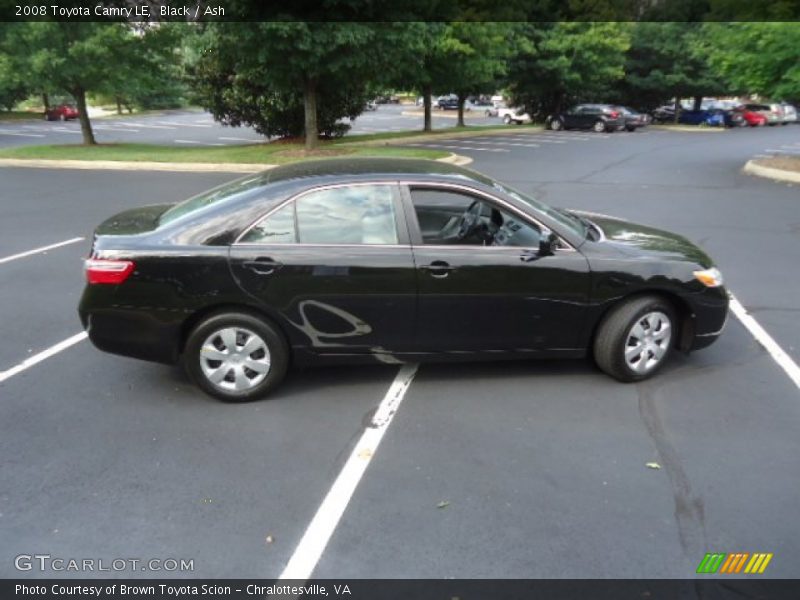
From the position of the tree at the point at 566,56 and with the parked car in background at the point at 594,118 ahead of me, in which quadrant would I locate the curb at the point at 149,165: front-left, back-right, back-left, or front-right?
front-right

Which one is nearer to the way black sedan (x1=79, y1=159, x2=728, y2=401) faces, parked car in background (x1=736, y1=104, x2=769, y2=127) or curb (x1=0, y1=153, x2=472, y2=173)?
the parked car in background

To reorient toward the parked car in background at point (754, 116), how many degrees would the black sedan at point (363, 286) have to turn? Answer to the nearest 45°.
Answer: approximately 45° to its left

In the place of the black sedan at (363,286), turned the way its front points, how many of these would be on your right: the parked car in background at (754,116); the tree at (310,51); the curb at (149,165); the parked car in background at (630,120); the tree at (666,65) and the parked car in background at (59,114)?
0

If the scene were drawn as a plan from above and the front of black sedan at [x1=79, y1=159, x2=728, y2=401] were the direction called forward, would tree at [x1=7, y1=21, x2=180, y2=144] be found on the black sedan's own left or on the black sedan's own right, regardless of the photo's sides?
on the black sedan's own left

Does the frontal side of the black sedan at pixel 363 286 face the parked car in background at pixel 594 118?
no

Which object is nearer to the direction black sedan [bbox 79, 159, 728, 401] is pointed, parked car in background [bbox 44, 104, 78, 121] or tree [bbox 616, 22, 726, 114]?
the tree

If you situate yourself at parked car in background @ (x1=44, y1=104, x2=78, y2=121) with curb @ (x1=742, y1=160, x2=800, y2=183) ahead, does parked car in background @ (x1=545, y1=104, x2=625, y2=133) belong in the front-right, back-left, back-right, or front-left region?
front-left

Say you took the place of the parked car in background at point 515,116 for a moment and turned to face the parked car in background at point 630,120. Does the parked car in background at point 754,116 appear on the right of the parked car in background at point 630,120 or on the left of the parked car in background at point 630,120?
left

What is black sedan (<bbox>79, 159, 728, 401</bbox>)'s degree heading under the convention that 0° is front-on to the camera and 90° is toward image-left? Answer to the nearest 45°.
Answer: approximately 270°

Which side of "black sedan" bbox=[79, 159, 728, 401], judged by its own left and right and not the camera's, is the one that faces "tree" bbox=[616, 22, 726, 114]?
left

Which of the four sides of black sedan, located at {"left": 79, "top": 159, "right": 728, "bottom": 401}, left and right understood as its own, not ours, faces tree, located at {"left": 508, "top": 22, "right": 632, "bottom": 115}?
left

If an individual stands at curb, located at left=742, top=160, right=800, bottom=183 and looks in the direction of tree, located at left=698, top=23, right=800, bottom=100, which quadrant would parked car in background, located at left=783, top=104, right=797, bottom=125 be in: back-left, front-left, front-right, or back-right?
front-right

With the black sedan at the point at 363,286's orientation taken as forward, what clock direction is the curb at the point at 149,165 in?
The curb is roughly at 8 o'clock from the black sedan.

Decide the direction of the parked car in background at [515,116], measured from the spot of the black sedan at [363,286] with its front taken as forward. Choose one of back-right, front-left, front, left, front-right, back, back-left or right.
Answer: left

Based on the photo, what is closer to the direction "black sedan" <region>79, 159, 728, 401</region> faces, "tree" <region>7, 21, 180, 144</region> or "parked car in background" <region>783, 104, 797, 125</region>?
the parked car in background

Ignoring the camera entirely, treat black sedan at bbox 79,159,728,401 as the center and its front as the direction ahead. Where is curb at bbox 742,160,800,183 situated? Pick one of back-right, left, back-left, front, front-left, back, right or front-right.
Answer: front-left

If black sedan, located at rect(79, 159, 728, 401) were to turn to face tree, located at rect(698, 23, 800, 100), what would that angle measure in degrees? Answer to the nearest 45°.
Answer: approximately 45° to its left
